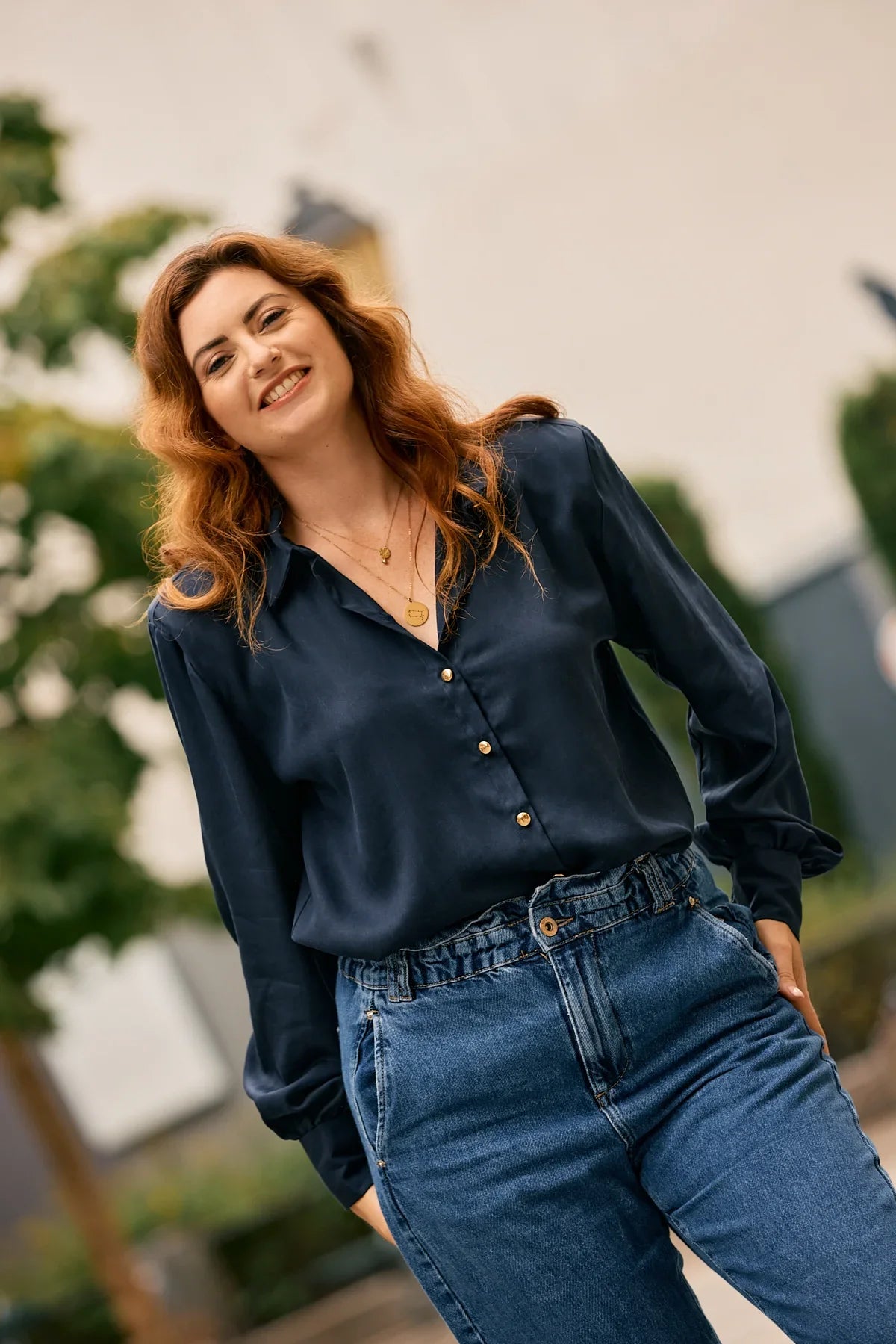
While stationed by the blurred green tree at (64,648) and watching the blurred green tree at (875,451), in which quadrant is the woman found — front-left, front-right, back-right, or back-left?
back-right

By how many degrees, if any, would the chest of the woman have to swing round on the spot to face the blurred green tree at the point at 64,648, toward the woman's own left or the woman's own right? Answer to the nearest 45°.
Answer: approximately 180°

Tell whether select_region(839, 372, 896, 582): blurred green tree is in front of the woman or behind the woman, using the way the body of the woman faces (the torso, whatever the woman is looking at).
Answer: behind

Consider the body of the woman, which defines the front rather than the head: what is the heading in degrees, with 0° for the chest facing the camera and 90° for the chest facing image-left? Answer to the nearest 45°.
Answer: approximately 0°
